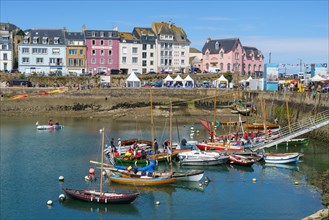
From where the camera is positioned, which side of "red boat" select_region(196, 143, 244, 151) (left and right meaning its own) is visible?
left
